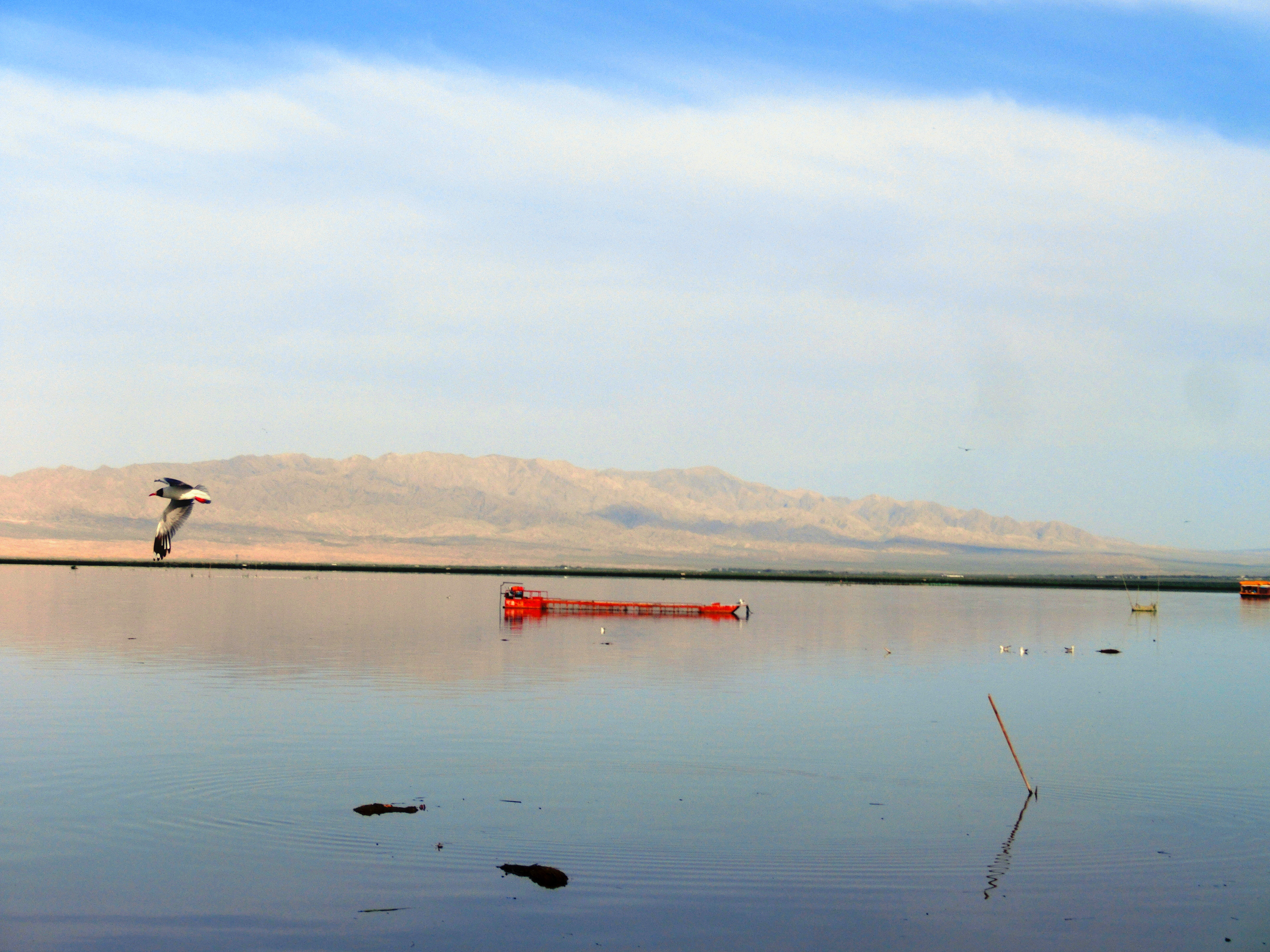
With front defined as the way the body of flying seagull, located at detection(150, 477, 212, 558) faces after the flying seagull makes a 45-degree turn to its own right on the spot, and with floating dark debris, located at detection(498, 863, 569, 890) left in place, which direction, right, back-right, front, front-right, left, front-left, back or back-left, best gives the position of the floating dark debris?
back

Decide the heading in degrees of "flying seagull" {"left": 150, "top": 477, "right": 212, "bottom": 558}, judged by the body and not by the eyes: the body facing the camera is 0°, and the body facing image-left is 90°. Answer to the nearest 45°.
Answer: approximately 90°
